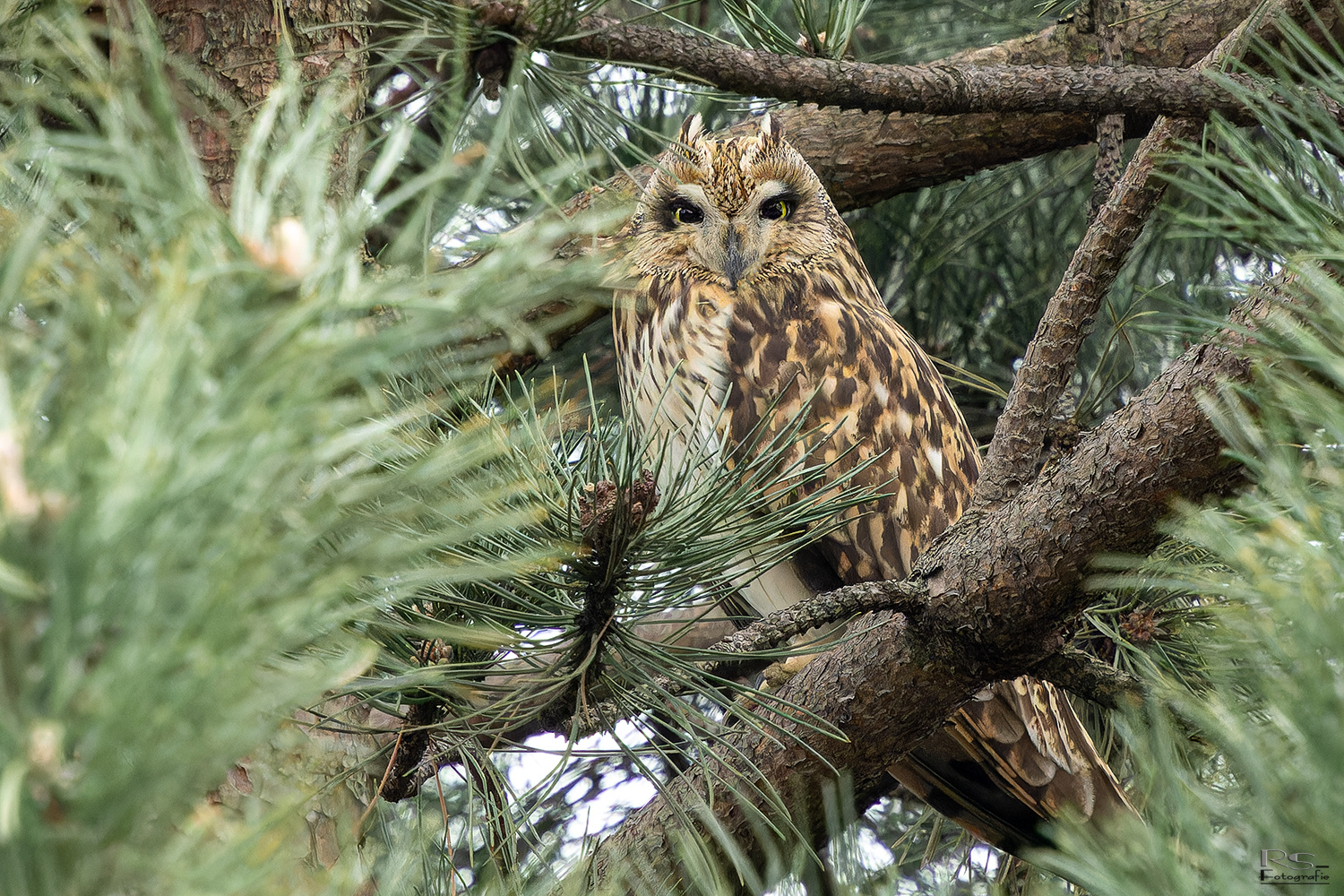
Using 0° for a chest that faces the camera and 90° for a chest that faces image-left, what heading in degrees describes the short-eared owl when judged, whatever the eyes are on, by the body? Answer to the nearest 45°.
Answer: approximately 45°
